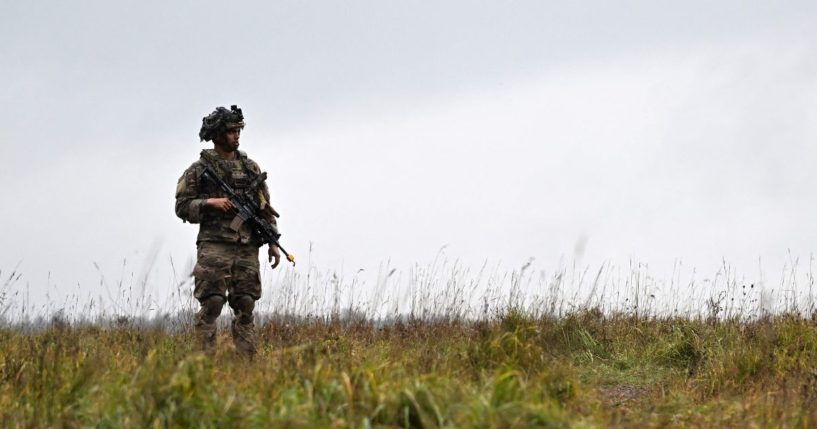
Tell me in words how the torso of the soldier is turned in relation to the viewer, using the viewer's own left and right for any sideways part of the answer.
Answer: facing the viewer and to the right of the viewer

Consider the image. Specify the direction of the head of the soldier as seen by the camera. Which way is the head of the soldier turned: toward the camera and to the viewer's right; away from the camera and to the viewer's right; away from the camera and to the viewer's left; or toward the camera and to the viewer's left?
toward the camera and to the viewer's right
